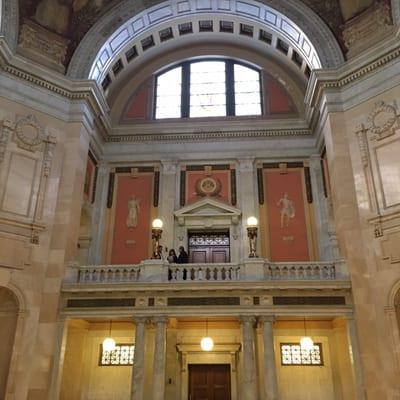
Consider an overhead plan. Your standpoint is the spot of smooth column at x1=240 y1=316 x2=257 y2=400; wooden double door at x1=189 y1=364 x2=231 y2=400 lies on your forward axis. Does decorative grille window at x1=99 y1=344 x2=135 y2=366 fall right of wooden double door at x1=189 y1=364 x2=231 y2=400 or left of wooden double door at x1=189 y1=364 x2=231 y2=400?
left

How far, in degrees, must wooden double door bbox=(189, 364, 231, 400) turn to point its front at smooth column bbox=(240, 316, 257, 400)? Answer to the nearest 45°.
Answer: approximately 45° to its left

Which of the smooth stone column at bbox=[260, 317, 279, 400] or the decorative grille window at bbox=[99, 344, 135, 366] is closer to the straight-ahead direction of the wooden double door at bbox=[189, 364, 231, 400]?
the smooth stone column

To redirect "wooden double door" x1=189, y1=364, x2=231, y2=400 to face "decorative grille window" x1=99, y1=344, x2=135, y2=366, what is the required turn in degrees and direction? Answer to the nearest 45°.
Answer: approximately 90° to its right

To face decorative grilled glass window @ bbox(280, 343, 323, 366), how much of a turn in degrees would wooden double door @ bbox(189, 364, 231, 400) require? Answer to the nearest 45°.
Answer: approximately 90° to its left

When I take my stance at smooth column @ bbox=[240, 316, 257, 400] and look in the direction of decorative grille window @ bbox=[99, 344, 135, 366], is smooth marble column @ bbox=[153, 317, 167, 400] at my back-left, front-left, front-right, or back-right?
front-left

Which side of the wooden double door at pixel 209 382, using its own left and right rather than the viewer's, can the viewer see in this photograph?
front

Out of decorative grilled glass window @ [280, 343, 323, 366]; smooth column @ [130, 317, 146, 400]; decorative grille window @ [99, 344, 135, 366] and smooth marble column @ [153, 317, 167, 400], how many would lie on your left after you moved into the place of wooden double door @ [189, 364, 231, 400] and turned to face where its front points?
1

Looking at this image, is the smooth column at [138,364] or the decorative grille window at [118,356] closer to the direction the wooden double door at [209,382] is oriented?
the smooth column

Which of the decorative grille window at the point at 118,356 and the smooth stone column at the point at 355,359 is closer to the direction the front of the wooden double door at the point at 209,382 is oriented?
the smooth stone column

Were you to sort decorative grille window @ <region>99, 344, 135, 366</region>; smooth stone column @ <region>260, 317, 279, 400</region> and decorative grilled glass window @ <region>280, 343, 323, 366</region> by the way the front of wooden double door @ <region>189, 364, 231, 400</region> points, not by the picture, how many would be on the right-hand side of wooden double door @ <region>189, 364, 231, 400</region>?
1

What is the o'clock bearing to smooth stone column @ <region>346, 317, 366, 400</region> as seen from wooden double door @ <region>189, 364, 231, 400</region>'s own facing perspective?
The smooth stone column is roughly at 10 o'clock from the wooden double door.

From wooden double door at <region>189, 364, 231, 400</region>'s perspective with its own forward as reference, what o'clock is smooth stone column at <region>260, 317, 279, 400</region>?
The smooth stone column is roughly at 11 o'clock from the wooden double door.
